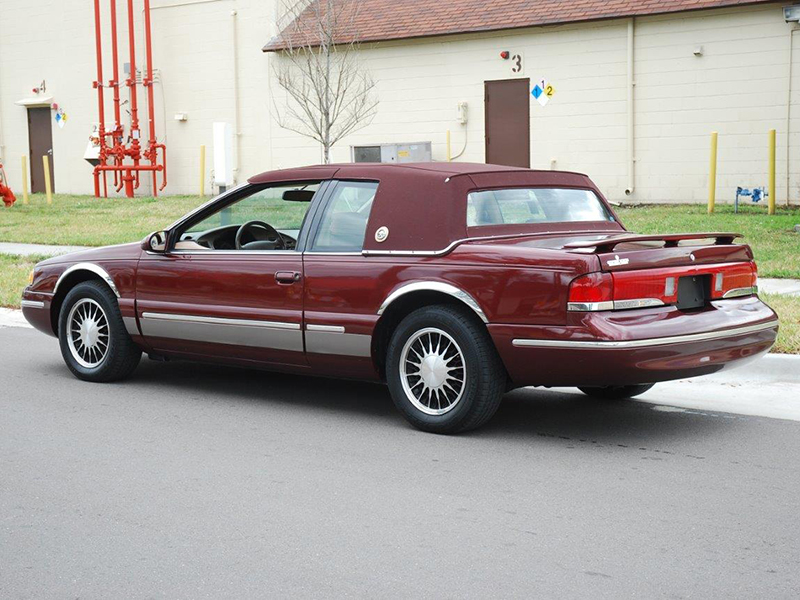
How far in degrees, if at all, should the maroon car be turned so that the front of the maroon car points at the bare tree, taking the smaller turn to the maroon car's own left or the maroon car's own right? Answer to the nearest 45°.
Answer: approximately 45° to the maroon car's own right

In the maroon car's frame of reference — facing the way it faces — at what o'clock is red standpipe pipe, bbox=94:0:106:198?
The red standpipe pipe is roughly at 1 o'clock from the maroon car.

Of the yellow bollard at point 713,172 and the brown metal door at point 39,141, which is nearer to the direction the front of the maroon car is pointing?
the brown metal door

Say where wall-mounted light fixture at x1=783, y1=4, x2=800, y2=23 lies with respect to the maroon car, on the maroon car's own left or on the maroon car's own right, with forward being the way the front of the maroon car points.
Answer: on the maroon car's own right

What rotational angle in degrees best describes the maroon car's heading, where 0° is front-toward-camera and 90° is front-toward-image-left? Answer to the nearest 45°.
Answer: approximately 135°

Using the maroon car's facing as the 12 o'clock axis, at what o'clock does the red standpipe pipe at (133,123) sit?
The red standpipe pipe is roughly at 1 o'clock from the maroon car.

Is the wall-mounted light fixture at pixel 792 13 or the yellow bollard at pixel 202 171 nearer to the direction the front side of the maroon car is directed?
the yellow bollard

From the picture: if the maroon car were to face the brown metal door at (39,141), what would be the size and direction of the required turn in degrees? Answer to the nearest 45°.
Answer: approximately 45° to its right

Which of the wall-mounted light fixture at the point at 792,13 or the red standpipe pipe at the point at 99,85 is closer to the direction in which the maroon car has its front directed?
the red standpipe pipe

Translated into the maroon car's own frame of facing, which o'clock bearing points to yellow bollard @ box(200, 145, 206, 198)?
The yellow bollard is roughly at 1 o'clock from the maroon car.

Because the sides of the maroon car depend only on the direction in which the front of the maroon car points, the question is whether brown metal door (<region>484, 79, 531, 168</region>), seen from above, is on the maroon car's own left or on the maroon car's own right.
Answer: on the maroon car's own right
